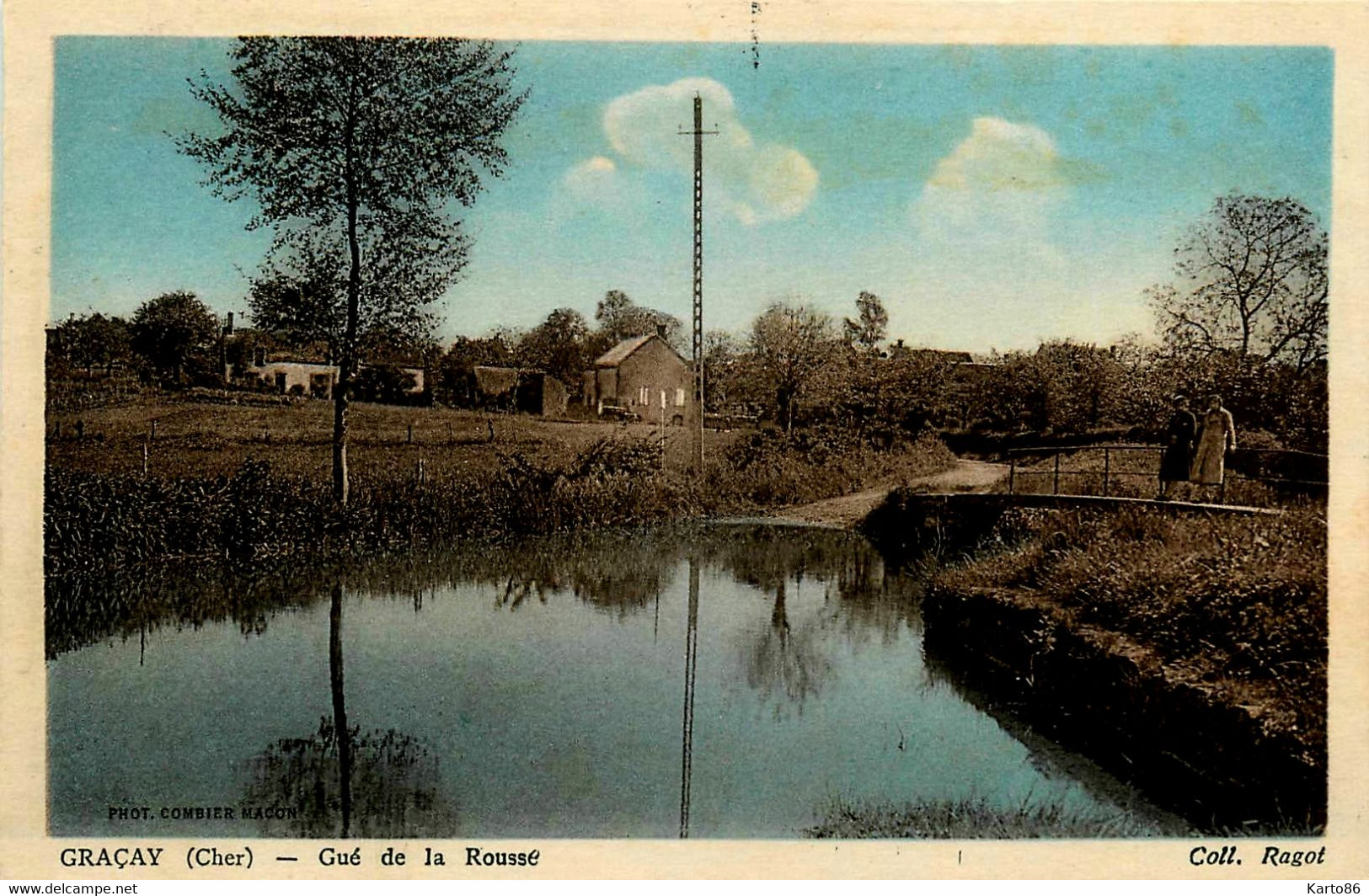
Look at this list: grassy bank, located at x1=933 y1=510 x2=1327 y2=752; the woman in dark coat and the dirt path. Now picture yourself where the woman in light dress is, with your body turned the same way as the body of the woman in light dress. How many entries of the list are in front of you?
1

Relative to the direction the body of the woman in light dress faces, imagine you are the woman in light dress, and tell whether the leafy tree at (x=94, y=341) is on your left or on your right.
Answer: on your right

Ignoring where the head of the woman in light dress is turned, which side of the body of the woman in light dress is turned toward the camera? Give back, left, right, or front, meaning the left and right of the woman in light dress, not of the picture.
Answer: front

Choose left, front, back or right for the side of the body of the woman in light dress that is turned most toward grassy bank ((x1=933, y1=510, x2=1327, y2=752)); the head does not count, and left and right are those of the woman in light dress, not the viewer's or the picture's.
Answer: front

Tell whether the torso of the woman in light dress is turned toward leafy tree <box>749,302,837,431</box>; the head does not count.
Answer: no

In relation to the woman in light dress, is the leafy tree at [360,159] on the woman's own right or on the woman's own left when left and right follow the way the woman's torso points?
on the woman's own right

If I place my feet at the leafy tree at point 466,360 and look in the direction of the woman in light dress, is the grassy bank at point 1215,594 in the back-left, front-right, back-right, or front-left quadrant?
front-right
